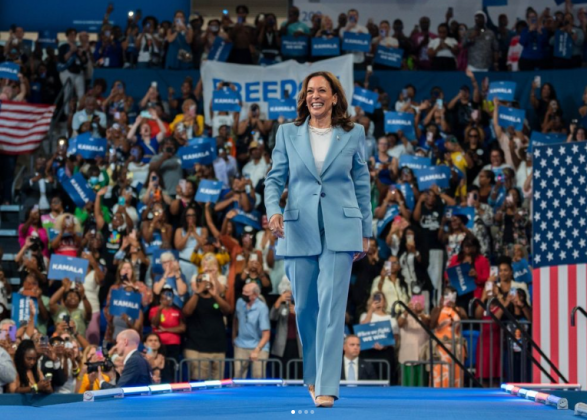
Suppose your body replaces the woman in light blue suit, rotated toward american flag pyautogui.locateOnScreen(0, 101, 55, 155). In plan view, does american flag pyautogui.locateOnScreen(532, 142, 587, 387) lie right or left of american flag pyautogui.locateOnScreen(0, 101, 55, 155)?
right

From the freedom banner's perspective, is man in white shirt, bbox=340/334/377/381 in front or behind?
in front

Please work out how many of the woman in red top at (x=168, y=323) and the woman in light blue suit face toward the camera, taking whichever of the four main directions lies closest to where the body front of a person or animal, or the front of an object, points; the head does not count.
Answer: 2

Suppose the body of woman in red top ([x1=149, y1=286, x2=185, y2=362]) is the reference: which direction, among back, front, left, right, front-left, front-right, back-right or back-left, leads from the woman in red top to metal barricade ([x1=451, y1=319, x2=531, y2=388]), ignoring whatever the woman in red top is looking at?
left

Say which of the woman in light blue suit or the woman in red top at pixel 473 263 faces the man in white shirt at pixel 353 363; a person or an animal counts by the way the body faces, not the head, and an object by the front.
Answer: the woman in red top

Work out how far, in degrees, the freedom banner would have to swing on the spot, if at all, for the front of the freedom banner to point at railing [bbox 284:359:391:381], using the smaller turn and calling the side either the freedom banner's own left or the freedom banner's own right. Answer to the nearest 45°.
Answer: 0° — it already faces it

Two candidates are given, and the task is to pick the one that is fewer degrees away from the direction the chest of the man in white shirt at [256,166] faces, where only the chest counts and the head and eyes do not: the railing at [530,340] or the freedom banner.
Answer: the railing

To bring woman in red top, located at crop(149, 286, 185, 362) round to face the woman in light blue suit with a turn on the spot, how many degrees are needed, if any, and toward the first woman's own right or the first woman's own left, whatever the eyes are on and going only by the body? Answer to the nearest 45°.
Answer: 0° — they already face them

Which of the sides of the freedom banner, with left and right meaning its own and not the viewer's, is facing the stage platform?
front

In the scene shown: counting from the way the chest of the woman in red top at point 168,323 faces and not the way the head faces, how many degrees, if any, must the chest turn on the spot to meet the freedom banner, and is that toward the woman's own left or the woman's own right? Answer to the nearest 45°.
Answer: approximately 180°
